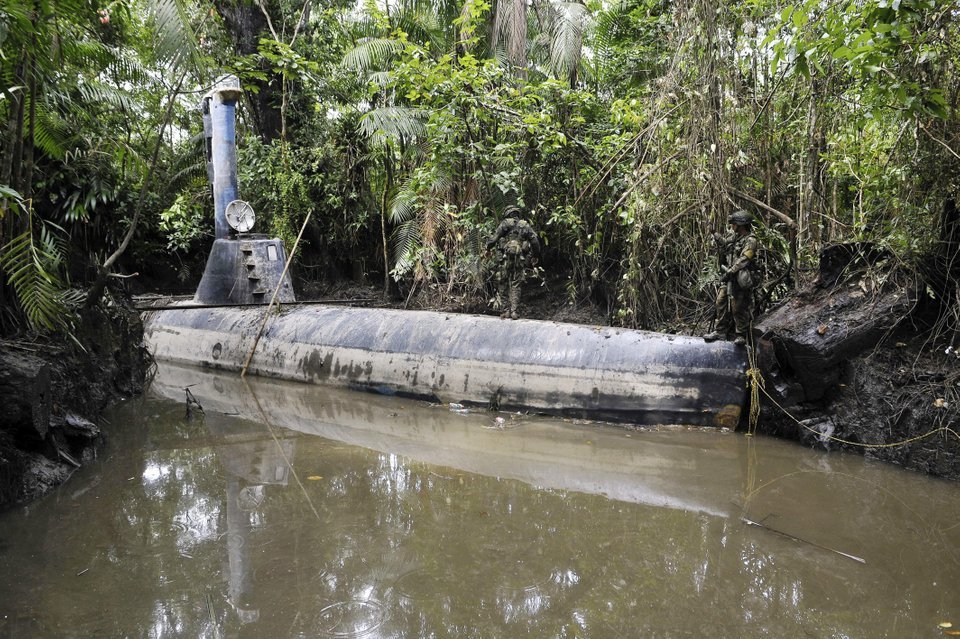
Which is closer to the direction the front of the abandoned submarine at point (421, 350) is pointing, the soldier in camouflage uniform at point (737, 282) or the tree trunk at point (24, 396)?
the soldier in camouflage uniform

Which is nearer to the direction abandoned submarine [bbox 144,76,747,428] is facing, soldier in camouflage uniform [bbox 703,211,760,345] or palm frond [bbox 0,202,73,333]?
the soldier in camouflage uniform

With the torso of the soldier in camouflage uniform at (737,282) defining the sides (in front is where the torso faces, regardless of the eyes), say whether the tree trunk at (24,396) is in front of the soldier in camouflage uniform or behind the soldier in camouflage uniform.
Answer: in front

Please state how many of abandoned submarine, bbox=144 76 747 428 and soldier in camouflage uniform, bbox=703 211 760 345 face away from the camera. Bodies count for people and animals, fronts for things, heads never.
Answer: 0

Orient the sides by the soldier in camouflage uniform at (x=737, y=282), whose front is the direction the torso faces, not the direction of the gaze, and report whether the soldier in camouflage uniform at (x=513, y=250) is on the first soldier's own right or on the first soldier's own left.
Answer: on the first soldier's own right

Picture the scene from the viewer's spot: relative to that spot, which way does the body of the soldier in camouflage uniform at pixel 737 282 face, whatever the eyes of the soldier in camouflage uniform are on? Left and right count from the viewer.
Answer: facing the viewer and to the left of the viewer
